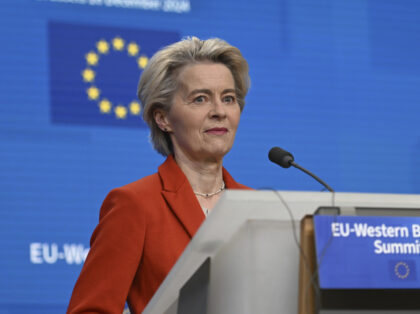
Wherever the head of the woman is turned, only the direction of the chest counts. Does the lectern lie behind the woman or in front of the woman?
in front

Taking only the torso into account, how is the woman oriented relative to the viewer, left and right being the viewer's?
facing the viewer and to the right of the viewer
